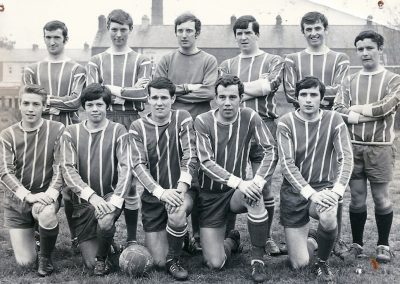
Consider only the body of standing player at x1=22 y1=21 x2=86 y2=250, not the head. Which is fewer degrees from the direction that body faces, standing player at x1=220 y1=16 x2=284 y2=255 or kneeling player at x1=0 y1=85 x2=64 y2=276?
the kneeling player

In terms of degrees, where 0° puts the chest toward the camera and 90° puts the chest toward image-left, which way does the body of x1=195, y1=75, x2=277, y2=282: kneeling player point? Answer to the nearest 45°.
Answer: approximately 0°

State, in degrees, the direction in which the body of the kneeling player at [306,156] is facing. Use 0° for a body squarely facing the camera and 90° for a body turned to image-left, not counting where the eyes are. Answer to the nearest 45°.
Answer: approximately 0°

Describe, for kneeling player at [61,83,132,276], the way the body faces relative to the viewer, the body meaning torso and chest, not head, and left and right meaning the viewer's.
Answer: facing the viewer

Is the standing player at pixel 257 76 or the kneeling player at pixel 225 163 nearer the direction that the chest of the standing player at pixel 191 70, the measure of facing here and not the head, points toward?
the kneeling player

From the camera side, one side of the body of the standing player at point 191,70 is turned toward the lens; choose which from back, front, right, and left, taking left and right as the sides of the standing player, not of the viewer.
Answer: front

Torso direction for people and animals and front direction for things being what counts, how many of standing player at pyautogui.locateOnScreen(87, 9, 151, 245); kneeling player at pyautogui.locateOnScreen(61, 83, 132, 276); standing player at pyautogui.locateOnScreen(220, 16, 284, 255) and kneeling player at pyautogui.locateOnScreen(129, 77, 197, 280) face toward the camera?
4

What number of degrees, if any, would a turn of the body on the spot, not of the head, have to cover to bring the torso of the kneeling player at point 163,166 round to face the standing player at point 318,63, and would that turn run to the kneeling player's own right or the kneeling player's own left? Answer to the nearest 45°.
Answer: approximately 90° to the kneeling player's own left

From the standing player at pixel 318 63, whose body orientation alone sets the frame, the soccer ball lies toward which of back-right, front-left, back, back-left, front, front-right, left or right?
front-right

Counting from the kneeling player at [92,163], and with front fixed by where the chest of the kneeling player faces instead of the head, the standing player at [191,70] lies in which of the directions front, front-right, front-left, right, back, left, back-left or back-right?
back-left

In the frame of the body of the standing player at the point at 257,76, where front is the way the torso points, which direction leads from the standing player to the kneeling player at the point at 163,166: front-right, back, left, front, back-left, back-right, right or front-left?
front-right
